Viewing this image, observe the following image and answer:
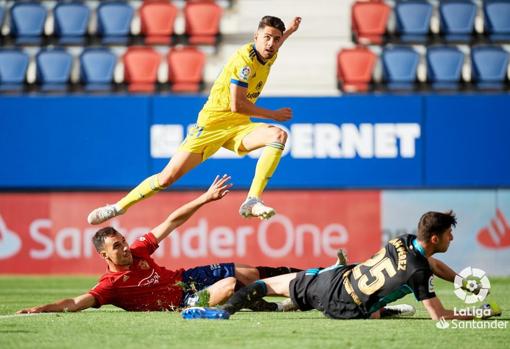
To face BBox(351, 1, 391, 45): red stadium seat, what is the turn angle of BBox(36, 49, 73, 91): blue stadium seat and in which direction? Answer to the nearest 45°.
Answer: approximately 90° to its left

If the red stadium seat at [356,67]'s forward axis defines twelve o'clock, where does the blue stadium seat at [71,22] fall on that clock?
The blue stadium seat is roughly at 3 o'clock from the red stadium seat.

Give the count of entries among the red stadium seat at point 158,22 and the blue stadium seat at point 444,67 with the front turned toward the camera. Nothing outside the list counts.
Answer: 2

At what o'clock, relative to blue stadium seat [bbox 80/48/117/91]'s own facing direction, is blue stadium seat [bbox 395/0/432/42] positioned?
blue stadium seat [bbox 395/0/432/42] is roughly at 9 o'clock from blue stadium seat [bbox 80/48/117/91].

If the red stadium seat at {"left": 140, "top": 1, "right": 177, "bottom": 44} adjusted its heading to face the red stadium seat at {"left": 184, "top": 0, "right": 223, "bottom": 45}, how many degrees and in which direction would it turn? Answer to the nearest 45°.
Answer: approximately 90° to its left

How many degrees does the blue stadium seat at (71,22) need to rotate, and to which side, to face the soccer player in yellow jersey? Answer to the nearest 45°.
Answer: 0° — it already faces them

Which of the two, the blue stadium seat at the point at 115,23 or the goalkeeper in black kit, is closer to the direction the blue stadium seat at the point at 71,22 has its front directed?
the goalkeeper in black kit

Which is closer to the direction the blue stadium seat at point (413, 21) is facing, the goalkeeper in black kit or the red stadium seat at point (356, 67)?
the goalkeeper in black kit

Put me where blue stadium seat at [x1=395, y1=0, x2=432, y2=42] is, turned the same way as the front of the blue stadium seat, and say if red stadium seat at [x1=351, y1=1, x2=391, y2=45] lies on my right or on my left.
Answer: on my right

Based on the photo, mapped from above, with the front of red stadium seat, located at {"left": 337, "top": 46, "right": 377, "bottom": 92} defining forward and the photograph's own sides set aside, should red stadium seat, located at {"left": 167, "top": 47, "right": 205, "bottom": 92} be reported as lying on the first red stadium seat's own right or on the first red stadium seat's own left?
on the first red stadium seat's own right

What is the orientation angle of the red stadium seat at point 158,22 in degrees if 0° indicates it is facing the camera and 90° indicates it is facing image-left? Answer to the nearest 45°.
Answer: approximately 0°
